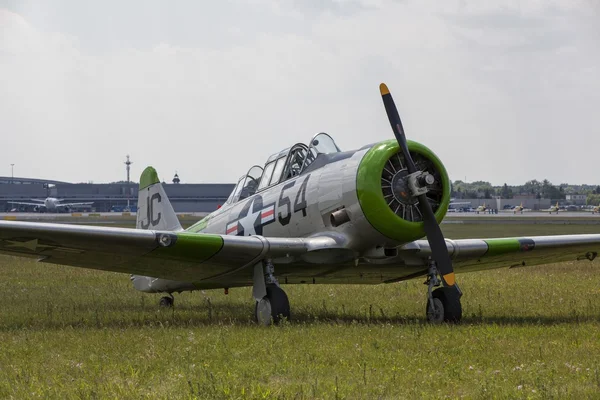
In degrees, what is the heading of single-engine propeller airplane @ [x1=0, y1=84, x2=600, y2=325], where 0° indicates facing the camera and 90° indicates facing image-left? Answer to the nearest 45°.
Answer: approximately 315°
